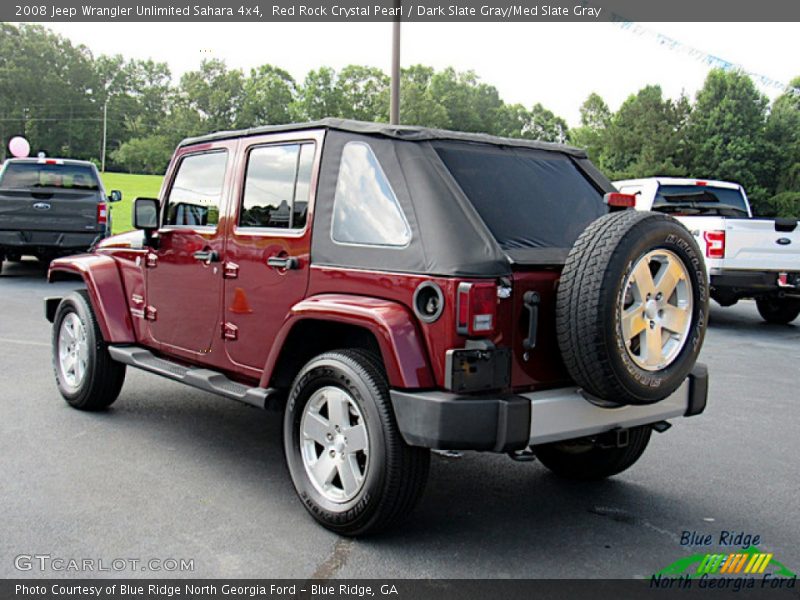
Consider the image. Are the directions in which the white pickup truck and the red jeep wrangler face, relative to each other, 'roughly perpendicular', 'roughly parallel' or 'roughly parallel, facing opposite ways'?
roughly parallel

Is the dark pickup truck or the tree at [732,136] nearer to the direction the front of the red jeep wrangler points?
the dark pickup truck

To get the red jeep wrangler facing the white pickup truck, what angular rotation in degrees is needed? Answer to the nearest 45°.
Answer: approximately 90° to its right

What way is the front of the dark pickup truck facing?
away from the camera

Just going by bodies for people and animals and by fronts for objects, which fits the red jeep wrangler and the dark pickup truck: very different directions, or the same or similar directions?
same or similar directions

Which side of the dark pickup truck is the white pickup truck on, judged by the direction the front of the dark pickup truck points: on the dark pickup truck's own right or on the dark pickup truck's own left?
on the dark pickup truck's own right

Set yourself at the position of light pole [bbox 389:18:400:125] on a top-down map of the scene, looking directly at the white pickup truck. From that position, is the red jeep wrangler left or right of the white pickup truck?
right

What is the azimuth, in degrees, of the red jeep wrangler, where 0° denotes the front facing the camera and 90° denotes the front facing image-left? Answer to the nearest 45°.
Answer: approximately 135°

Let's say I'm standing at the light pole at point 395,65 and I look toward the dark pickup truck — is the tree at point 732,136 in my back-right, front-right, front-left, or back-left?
back-right

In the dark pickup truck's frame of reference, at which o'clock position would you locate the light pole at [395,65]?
The light pole is roughly at 3 o'clock from the dark pickup truck.

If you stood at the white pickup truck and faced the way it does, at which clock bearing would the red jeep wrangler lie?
The red jeep wrangler is roughly at 8 o'clock from the white pickup truck.

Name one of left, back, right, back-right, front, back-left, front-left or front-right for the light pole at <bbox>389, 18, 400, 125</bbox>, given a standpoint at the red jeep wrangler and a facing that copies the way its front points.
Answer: front-right

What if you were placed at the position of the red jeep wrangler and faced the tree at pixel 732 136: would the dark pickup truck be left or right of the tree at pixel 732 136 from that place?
left

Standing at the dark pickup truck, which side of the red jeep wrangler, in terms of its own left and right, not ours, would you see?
front

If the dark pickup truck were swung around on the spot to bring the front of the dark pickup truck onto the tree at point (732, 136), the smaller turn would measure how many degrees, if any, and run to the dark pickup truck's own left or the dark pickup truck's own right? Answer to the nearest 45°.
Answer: approximately 45° to the dark pickup truck's own right

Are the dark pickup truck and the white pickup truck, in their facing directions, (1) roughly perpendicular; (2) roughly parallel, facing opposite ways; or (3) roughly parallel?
roughly parallel

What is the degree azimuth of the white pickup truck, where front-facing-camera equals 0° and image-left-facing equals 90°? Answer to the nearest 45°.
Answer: approximately 135°
